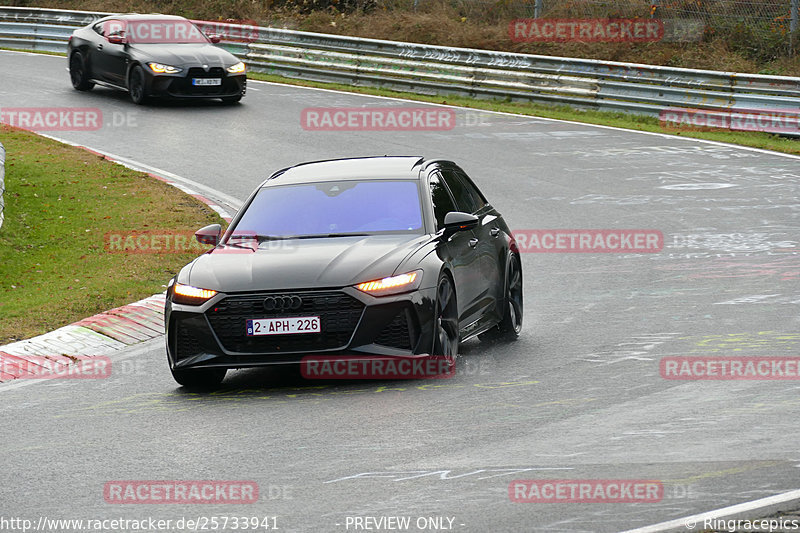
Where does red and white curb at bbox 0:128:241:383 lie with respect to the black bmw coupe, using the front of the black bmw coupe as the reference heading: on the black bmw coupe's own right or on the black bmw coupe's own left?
on the black bmw coupe's own right

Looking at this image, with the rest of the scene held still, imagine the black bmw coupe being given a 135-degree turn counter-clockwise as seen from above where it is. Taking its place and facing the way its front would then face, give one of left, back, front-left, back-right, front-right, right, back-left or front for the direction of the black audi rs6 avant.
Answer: back

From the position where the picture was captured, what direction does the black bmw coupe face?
facing the viewer and to the right of the viewer
